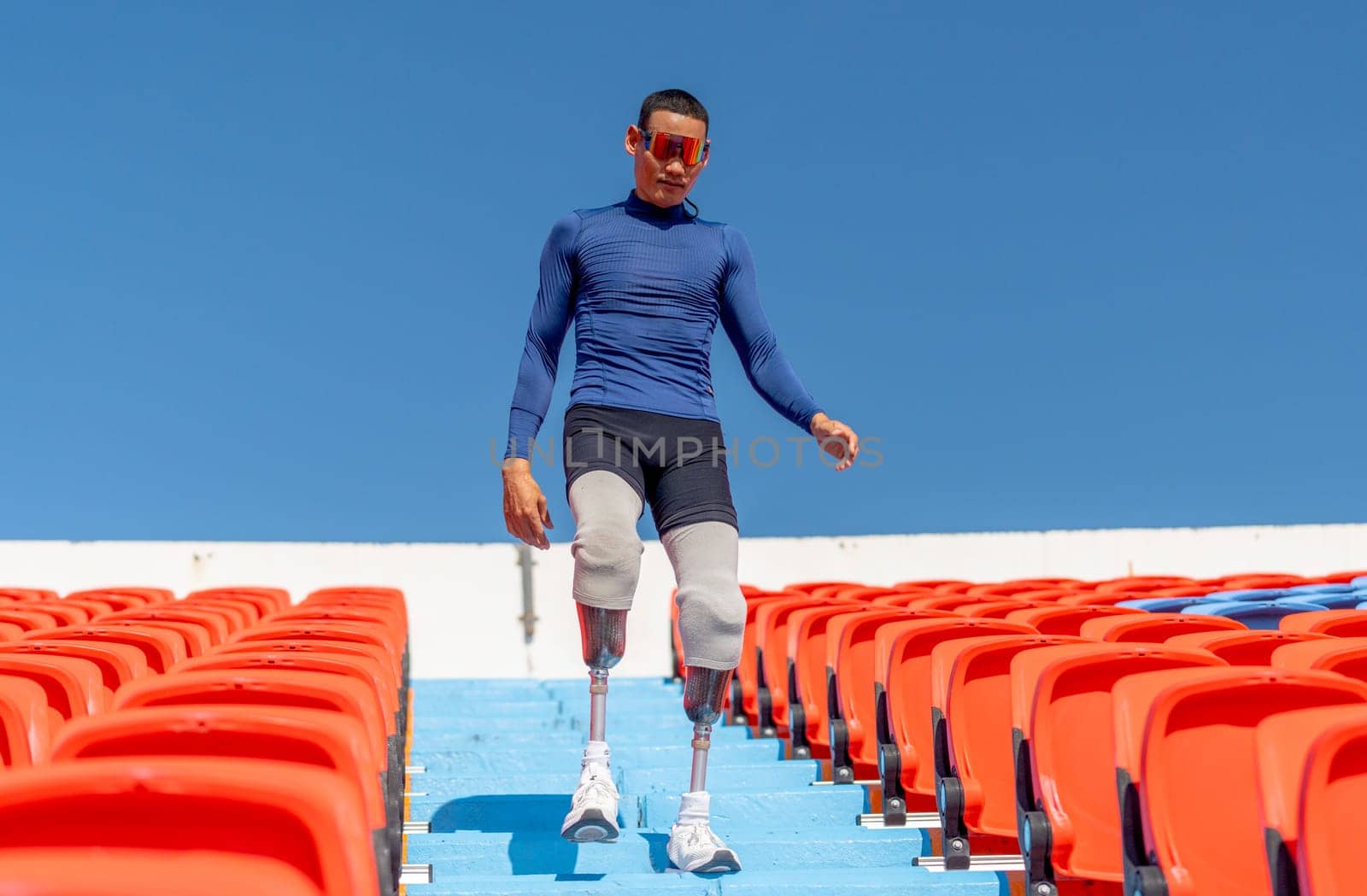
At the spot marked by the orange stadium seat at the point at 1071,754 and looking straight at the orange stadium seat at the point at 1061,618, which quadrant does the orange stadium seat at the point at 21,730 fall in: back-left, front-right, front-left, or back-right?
back-left

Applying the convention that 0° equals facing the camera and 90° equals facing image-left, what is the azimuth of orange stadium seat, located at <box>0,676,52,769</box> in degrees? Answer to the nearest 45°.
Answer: approximately 0°

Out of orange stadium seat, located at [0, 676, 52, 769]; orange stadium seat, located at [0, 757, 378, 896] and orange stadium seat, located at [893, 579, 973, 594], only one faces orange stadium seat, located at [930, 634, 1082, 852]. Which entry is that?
orange stadium seat, located at [893, 579, 973, 594]

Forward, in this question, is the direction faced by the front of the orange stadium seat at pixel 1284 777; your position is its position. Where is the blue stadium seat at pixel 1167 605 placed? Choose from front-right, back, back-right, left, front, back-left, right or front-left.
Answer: back
